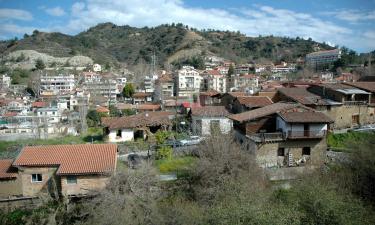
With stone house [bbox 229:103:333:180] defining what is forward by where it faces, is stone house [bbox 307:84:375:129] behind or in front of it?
behind

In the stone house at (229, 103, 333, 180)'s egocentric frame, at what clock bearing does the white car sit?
The white car is roughly at 4 o'clock from the stone house.

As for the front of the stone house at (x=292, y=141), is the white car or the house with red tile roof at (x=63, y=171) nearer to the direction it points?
the house with red tile roof

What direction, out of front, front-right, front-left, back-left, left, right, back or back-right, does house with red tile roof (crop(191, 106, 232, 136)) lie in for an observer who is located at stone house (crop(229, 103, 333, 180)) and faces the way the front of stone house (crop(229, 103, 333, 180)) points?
back-right

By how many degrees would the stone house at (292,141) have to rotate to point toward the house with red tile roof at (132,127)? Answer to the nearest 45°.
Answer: approximately 135° to its right

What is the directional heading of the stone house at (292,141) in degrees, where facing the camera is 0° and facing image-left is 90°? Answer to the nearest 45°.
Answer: approximately 0°

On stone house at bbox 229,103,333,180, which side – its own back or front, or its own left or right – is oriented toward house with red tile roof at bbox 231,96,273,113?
back
